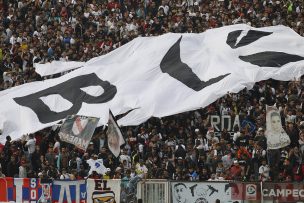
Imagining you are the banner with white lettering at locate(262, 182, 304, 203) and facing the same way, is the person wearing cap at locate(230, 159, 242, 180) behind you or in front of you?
behind

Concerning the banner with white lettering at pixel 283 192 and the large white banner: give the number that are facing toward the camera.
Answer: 2

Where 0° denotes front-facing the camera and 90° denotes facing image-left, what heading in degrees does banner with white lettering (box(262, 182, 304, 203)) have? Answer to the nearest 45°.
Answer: approximately 0°
